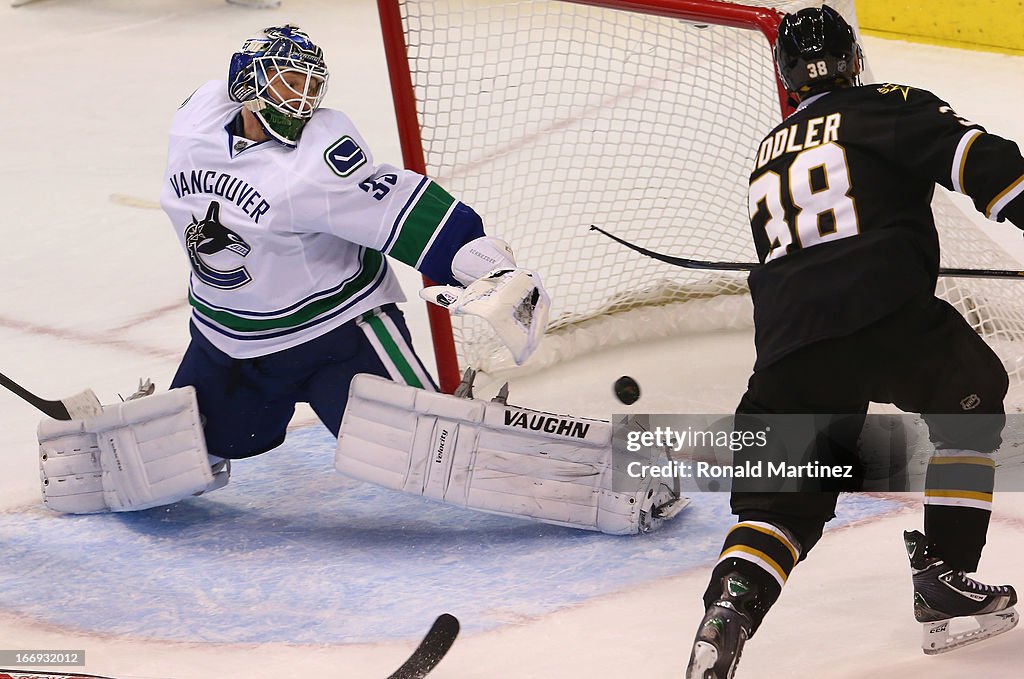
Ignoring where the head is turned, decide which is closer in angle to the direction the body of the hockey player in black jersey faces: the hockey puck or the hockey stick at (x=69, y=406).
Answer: the hockey puck

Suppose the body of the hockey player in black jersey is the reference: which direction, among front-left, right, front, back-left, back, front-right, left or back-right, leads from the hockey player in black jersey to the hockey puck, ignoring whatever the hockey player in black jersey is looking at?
left

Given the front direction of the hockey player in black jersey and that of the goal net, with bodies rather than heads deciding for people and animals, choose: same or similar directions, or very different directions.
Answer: very different directions

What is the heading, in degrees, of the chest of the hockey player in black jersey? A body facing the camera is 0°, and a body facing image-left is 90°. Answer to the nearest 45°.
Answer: approximately 225°

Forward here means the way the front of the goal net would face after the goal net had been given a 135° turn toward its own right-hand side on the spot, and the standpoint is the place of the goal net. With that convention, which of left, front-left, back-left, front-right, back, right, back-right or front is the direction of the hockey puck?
back

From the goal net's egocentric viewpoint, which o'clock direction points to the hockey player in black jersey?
The hockey player in black jersey is roughly at 10 o'clock from the goal net.

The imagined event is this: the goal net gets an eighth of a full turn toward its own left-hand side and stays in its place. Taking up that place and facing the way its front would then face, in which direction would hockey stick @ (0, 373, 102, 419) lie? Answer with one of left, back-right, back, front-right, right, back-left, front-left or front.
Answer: front-right

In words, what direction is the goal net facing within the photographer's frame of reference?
facing the viewer and to the left of the viewer

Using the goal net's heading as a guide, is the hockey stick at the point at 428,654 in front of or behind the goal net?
in front
